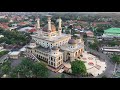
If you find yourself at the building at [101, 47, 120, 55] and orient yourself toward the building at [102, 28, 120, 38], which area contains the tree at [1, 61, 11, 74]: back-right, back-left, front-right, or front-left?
back-left

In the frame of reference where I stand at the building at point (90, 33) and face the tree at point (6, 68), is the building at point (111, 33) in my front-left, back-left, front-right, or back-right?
back-left

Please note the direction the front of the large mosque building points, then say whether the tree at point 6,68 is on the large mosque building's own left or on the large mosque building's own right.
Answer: on the large mosque building's own right

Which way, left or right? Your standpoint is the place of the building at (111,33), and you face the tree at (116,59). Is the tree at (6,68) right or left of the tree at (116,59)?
right

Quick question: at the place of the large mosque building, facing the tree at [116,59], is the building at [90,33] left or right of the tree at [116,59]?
left

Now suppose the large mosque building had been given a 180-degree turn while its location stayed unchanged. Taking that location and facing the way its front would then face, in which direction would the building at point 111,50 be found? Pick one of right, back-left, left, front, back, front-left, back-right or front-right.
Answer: back-right

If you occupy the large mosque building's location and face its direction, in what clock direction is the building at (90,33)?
The building is roughly at 9 o'clock from the large mosque building.

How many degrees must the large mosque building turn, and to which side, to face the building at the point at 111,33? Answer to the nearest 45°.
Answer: approximately 90° to its left

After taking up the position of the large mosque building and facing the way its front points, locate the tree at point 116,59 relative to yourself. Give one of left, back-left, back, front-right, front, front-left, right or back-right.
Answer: front-left

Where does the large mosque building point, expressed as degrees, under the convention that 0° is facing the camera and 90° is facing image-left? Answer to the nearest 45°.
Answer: approximately 315°

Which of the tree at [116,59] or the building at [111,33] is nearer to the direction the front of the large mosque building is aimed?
the tree
